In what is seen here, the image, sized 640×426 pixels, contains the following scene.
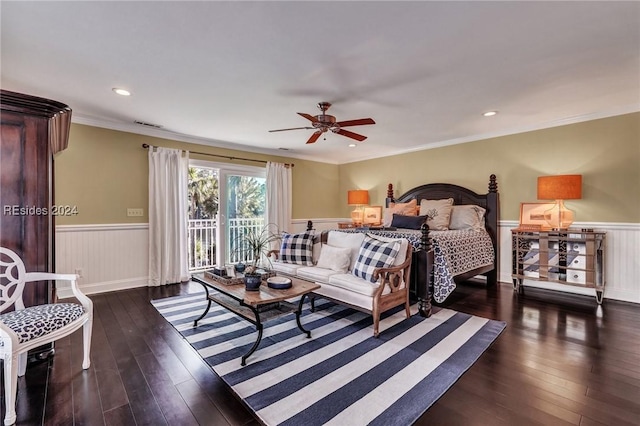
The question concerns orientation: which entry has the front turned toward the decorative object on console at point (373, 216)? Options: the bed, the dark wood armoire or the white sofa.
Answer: the dark wood armoire

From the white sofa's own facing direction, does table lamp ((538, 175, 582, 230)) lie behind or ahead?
behind

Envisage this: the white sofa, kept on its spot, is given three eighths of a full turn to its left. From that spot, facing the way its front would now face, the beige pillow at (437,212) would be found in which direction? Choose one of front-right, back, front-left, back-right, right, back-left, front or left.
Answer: front-left

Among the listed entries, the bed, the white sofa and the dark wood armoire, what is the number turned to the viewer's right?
1

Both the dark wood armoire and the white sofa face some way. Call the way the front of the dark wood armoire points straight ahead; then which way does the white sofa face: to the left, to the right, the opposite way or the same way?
the opposite way

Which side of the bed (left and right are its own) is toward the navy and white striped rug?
front

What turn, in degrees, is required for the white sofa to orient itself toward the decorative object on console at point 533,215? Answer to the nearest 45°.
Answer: approximately 180°

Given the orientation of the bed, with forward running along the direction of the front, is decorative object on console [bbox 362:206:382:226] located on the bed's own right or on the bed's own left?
on the bed's own right

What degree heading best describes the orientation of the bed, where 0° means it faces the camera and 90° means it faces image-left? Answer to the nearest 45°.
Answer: approximately 45°

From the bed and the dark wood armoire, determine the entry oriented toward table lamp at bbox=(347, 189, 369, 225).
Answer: the dark wood armoire

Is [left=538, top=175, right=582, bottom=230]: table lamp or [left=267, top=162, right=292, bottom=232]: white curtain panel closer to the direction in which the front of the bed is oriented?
the white curtain panel

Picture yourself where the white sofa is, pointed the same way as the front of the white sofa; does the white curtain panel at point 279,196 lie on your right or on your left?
on your right

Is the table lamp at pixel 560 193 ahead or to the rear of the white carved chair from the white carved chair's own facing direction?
ahead

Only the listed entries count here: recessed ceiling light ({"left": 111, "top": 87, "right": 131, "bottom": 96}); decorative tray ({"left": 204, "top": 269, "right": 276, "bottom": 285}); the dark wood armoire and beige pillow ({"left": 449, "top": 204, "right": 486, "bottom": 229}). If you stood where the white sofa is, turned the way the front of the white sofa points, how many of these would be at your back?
1

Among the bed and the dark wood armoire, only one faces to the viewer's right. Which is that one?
the dark wood armoire

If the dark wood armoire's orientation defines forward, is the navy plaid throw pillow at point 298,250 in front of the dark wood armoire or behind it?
in front

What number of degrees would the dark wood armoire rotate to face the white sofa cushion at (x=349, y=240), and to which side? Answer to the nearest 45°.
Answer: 0° — it already faces it

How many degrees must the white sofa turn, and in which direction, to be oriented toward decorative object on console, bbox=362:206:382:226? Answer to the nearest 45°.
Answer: approximately 135° to its right

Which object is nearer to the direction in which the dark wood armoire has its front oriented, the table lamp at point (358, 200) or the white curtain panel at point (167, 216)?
the table lamp

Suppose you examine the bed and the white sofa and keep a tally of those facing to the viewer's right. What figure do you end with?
0

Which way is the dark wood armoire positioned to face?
to the viewer's right
